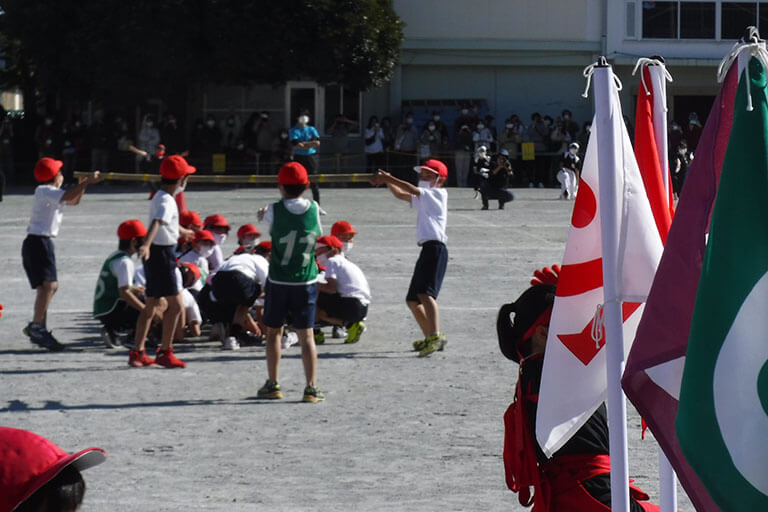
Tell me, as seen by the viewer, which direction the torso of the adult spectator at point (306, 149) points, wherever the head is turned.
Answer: toward the camera

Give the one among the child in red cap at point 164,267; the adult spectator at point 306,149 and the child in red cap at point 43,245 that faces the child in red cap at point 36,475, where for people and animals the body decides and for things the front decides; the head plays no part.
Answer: the adult spectator

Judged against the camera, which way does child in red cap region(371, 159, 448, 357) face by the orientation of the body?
to the viewer's left

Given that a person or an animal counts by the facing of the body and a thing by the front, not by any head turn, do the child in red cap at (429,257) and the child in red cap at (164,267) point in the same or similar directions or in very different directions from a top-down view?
very different directions

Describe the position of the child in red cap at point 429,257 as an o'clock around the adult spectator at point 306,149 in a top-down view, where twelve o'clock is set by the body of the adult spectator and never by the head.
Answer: The child in red cap is roughly at 12 o'clock from the adult spectator.

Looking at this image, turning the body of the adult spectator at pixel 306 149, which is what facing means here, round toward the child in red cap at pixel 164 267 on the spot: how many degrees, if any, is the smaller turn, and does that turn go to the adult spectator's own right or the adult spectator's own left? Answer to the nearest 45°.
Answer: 0° — they already face them

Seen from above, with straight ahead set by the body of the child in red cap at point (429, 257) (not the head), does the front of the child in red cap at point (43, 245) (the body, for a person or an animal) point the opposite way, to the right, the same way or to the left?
the opposite way

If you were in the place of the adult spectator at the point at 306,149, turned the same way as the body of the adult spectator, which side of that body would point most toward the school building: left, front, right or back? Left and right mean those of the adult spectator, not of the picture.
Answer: back

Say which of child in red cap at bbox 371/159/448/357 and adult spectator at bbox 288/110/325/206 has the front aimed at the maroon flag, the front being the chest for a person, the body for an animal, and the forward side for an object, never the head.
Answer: the adult spectator

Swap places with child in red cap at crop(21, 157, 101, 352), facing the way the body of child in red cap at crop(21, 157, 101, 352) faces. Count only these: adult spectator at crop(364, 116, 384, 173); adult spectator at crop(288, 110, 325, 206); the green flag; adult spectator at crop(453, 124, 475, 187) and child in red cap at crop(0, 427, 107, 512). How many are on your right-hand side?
2

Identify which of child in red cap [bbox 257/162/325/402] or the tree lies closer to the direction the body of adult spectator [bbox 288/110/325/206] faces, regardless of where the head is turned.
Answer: the child in red cap

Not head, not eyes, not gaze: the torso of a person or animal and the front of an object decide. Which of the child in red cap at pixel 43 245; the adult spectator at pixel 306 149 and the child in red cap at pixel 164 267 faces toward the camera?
the adult spectator

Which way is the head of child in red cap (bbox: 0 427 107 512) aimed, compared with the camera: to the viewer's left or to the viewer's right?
to the viewer's right

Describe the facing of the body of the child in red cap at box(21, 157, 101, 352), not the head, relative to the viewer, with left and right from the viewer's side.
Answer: facing to the right of the viewer

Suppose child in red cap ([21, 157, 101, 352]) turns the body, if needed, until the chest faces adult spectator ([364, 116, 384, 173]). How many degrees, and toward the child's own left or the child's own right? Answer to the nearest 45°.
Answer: approximately 90° to the child's own left
